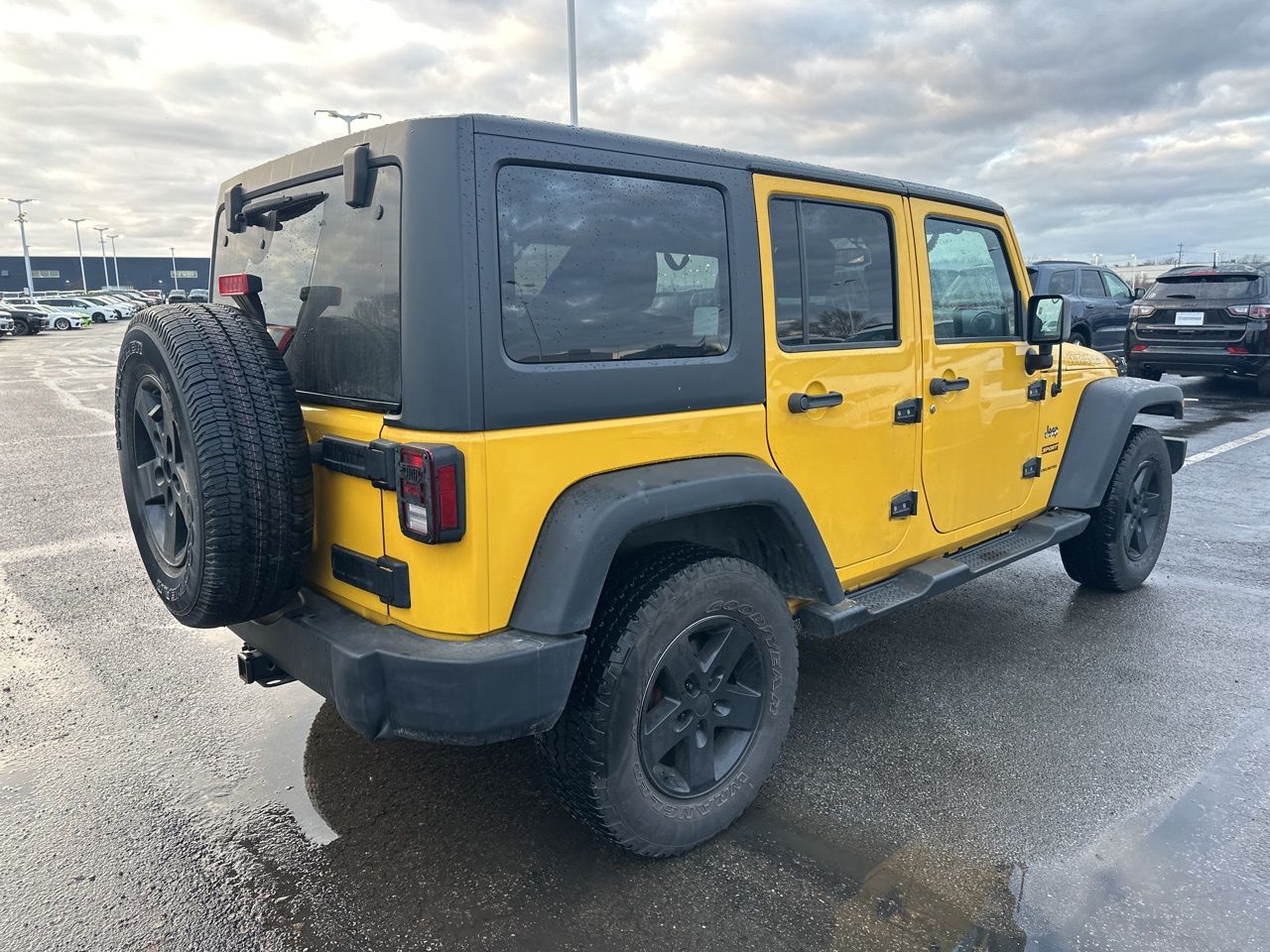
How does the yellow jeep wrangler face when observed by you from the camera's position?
facing away from the viewer and to the right of the viewer

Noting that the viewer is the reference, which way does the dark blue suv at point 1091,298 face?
facing away from the viewer and to the right of the viewer

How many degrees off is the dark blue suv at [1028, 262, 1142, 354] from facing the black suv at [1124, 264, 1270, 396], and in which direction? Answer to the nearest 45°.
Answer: approximately 90° to its right

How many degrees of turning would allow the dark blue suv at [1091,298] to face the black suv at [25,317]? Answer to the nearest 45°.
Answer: approximately 135° to its left

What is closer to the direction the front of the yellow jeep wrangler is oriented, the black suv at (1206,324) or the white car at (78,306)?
the black suv
